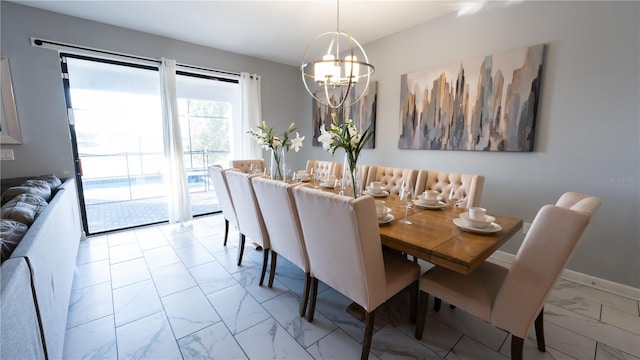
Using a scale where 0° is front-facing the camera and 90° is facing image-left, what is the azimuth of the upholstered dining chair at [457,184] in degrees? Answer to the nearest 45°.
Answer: approximately 45°

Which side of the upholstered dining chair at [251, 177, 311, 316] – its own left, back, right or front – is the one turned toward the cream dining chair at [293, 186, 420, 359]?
right

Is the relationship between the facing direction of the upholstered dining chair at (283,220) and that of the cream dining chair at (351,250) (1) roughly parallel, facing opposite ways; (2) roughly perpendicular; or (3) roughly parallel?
roughly parallel

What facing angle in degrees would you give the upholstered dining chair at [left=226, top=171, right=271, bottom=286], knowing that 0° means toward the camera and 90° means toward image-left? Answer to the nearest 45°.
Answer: approximately 225°

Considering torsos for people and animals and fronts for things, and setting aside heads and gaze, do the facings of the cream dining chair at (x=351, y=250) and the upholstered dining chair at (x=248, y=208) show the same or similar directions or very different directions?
same or similar directions

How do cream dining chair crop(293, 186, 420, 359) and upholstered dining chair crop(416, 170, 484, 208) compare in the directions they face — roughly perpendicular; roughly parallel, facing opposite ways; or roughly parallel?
roughly parallel, facing opposite ways

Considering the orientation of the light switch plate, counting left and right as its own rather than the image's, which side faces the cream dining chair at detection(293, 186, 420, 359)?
front

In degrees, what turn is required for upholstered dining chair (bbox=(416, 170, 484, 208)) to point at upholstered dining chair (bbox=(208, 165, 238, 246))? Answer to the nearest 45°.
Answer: approximately 45° to its right

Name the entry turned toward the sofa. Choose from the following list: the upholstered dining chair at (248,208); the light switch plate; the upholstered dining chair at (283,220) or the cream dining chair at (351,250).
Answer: the light switch plate

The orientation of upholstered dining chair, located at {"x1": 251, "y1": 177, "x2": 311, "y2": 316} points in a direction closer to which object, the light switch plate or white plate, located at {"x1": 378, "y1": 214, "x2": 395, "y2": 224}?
the white plate

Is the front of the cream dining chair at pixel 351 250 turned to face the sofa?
no

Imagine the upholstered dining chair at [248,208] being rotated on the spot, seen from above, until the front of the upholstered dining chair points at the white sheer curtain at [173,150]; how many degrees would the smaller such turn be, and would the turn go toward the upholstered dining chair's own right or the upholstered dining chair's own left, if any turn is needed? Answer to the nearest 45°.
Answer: approximately 90° to the upholstered dining chair's own left

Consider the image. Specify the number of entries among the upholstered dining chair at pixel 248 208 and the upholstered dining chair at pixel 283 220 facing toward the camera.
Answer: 0

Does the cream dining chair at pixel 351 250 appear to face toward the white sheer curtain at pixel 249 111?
no

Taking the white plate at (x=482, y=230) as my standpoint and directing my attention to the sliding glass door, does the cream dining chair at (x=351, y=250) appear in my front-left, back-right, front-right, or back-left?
front-left

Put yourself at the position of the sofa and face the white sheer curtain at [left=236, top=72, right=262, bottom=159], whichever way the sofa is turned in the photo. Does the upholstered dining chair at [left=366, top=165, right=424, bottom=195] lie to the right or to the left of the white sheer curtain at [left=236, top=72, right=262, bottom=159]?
right
